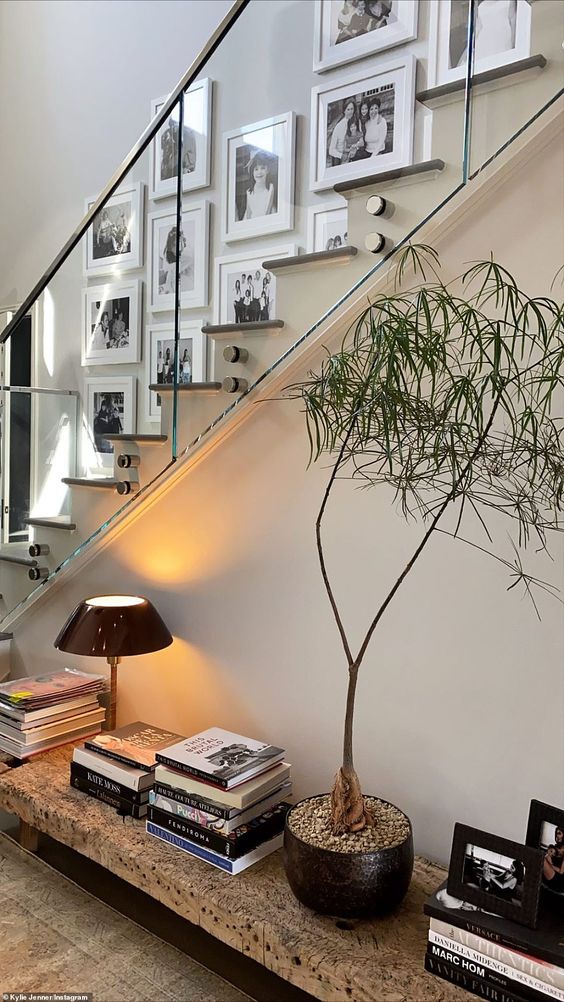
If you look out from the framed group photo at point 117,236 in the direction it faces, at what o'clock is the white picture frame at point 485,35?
The white picture frame is roughly at 9 o'clock from the framed group photo.

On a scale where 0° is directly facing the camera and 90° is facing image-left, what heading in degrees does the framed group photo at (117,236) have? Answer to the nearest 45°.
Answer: approximately 45°

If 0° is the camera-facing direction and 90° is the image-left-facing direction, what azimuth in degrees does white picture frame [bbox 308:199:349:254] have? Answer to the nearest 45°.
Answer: approximately 45°

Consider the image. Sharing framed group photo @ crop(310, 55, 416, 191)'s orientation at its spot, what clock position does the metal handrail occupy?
The metal handrail is roughly at 2 o'clock from the framed group photo.

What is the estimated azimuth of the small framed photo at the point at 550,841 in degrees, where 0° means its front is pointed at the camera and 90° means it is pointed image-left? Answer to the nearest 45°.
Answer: approximately 45°

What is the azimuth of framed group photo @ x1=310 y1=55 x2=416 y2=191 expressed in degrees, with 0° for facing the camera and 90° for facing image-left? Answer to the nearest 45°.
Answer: approximately 45°

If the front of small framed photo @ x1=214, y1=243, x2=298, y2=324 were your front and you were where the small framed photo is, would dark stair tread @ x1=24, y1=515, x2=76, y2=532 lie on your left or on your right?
on your right
